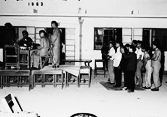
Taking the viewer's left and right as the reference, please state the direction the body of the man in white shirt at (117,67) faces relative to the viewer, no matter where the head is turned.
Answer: facing to the left of the viewer

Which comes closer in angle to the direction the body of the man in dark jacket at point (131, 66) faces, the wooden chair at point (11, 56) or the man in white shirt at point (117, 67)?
the wooden chair

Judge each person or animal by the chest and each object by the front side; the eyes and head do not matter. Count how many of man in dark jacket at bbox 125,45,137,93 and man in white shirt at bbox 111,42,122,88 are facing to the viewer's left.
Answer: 2

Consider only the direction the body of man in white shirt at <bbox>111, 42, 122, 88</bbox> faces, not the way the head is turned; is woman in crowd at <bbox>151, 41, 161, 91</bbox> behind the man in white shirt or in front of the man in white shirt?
behind

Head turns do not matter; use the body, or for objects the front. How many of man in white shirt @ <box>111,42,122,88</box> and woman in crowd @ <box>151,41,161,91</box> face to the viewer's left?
2

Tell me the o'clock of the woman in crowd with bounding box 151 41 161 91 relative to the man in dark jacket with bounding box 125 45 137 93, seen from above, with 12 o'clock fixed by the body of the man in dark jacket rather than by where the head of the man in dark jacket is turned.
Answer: The woman in crowd is roughly at 5 o'clock from the man in dark jacket.

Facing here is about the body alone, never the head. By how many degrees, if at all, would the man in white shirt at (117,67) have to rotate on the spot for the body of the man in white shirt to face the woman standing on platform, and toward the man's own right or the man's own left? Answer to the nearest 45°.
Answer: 0° — they already face them

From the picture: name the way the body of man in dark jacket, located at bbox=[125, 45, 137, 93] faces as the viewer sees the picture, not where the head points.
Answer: to the viewer's left

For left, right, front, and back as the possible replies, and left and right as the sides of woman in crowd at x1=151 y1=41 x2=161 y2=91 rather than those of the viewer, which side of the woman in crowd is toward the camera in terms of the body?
left

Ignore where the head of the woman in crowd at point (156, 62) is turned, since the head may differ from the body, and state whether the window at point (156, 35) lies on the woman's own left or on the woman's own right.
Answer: on the woman's own right

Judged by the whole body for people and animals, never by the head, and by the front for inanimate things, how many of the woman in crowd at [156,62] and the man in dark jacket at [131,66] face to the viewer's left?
2

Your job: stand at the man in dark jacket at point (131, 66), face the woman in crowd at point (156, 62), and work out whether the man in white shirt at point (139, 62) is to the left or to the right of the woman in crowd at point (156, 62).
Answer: left
